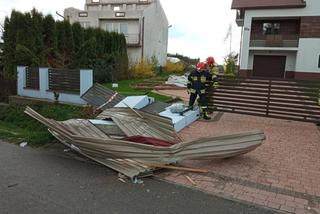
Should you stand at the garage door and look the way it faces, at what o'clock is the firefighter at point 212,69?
The firefighter is roughly at 12 o'clock from the garage door.

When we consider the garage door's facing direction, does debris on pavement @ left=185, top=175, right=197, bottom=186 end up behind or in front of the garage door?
in front

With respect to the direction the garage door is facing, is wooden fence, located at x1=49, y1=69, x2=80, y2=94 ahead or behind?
ahead

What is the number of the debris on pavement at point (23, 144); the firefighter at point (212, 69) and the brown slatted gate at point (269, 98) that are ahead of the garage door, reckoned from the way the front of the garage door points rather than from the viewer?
3

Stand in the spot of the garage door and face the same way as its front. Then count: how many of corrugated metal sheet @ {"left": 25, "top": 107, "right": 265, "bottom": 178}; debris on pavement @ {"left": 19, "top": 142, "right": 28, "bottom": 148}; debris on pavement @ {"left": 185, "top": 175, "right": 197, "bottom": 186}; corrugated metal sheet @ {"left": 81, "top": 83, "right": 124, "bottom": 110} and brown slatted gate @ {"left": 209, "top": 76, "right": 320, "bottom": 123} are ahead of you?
5

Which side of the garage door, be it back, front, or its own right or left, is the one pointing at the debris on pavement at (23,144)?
front

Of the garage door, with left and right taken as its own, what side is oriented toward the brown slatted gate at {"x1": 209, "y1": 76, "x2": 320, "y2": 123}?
front

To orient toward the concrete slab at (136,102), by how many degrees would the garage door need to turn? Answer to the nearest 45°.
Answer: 0° — it already faces it

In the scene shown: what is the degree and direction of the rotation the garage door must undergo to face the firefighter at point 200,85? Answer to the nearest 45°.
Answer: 0° — it already faces them

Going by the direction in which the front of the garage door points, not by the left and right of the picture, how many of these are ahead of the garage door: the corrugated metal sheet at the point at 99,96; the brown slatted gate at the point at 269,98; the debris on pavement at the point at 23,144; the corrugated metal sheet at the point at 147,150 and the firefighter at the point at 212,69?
5

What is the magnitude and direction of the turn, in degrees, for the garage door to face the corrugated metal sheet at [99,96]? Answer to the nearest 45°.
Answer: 0° — it already faces it

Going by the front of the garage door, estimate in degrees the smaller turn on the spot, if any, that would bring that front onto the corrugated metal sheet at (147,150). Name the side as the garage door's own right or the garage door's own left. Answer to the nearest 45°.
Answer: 0° — it already faces it
